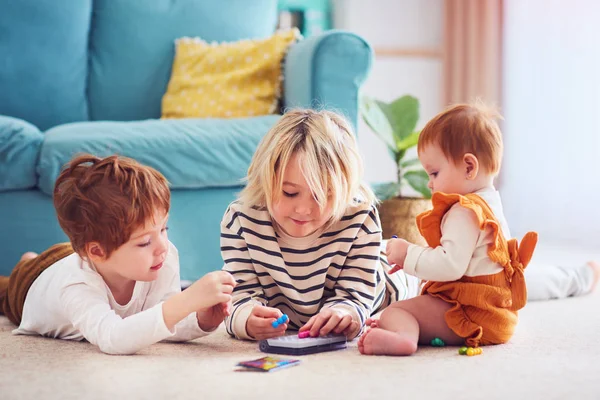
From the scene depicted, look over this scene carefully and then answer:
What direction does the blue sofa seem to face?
toward the camera

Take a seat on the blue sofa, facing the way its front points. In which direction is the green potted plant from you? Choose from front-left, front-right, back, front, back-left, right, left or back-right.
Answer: left

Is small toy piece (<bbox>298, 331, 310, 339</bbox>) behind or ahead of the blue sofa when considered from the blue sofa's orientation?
ahead

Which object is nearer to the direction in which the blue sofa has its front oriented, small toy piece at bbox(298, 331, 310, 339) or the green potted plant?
the small toy piece

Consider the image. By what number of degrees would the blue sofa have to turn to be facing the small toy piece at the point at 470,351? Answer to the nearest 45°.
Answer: approximately 45° to its left

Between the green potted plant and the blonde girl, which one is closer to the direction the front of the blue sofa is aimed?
the blonde girl

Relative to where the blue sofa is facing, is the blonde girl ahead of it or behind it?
ahead

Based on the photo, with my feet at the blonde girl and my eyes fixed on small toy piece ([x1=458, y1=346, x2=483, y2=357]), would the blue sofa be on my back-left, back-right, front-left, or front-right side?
back-left

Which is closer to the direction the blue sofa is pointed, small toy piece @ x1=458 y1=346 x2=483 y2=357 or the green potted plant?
the small toy piece
